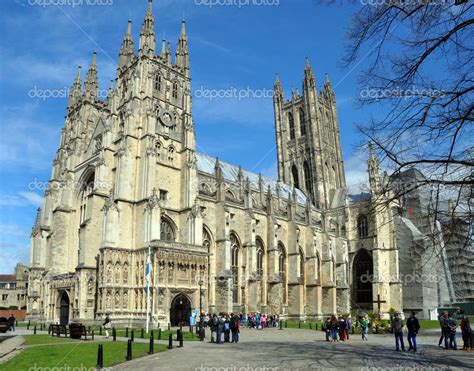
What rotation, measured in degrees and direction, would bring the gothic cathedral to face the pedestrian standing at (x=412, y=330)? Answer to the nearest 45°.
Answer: approximately 90° to its left

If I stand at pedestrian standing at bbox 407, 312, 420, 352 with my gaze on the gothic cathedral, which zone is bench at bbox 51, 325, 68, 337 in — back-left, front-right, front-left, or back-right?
front-left

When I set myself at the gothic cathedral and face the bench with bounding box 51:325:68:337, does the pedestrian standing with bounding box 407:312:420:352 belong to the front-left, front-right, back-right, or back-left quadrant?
front-left

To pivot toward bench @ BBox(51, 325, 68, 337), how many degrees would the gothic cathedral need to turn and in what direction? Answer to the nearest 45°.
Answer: approximately 45° to its left

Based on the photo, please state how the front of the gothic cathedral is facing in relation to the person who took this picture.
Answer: facing the viewer and to the left of the viewer
